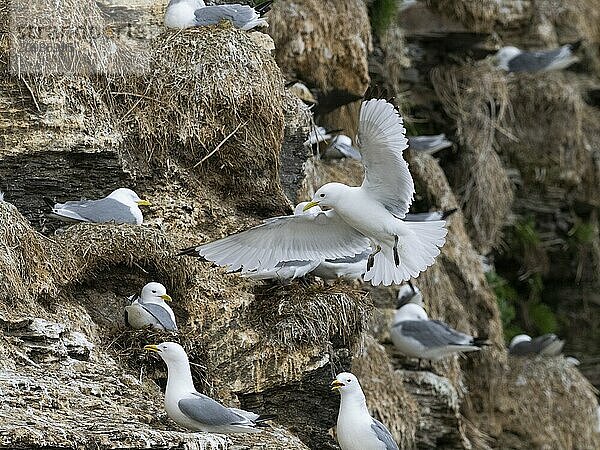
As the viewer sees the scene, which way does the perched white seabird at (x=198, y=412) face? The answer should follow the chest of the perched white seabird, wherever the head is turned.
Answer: to the viewer's left

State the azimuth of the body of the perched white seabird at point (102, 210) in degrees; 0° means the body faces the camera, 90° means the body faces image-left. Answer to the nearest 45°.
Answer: approximately 270°

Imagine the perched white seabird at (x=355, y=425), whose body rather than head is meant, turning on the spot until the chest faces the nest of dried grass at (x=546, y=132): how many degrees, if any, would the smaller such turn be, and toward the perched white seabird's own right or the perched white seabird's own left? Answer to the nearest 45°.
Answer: approximately 135° to the perched white seabird's own right

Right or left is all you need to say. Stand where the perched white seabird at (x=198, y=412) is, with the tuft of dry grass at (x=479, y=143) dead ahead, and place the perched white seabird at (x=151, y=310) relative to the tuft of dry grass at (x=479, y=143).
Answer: left

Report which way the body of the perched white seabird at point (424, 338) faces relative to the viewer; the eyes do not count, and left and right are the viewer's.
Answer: facing to the left of the viewer

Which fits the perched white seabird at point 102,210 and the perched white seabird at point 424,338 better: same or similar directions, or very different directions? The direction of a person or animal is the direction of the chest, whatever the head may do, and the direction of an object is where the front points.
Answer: very different directions

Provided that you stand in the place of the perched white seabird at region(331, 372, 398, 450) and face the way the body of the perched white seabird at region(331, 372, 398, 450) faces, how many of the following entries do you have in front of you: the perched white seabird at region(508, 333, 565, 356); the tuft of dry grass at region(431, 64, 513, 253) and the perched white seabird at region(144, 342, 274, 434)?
1

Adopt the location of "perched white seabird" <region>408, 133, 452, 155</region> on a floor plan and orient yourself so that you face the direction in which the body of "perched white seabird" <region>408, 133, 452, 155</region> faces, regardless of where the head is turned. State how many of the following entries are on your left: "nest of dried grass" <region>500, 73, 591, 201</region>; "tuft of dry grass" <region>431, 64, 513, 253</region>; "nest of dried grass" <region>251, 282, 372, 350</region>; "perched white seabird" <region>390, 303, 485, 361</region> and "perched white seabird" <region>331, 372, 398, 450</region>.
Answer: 3

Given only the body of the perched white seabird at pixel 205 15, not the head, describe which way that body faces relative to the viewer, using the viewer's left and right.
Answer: facing to the left of the viewer

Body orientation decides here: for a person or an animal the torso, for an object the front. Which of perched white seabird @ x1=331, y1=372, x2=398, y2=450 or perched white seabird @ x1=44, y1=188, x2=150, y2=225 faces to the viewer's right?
perched white seabird @ x1=44, y1=188, x2=150, y2=225

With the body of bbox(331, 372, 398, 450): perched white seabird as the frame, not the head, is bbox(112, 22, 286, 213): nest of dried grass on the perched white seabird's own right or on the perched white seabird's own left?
on the perched white seabird's own right
